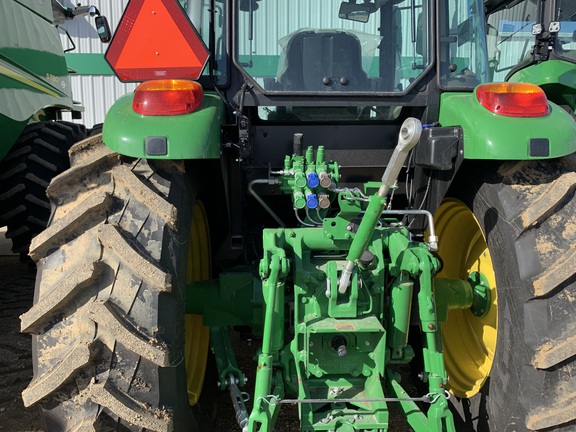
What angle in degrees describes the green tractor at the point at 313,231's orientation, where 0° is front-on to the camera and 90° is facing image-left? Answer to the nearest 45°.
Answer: approximately 180°

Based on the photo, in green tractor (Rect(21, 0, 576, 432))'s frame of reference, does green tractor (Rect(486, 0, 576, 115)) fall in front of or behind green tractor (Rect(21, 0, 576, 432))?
in front
